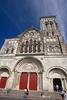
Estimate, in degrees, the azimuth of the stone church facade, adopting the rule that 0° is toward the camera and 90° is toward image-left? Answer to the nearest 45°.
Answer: approximately 0°
